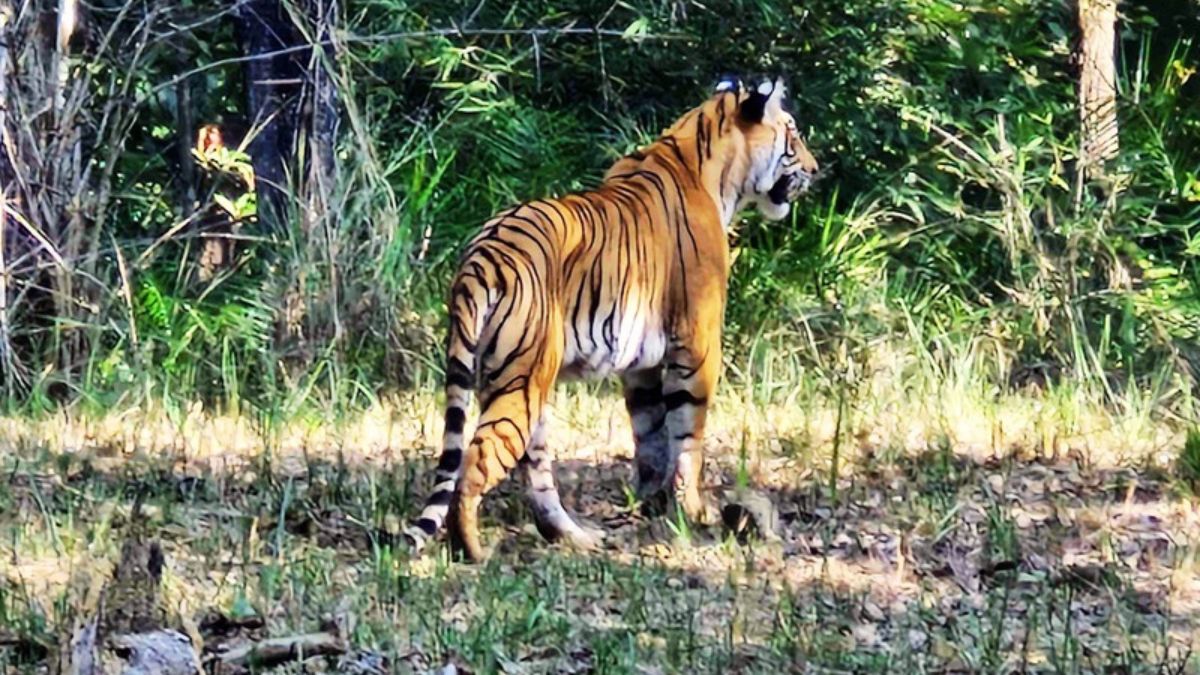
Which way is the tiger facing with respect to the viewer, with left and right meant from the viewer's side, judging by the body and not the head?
facing away from the viewer and to the right of the viewer

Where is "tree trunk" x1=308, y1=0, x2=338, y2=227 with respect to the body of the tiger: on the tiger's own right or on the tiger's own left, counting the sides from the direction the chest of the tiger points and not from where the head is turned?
on the tiger's own left

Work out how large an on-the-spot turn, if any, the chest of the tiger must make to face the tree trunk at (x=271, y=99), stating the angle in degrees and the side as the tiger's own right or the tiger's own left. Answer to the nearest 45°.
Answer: approximately 90° to the tiger's own left

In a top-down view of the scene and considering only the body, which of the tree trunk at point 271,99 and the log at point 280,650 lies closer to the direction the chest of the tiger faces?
the tree trunk

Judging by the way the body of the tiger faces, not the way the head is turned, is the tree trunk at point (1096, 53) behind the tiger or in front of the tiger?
in front

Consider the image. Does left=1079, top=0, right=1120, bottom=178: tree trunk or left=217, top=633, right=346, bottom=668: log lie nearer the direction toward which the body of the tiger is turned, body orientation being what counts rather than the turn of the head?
the tree trunk
